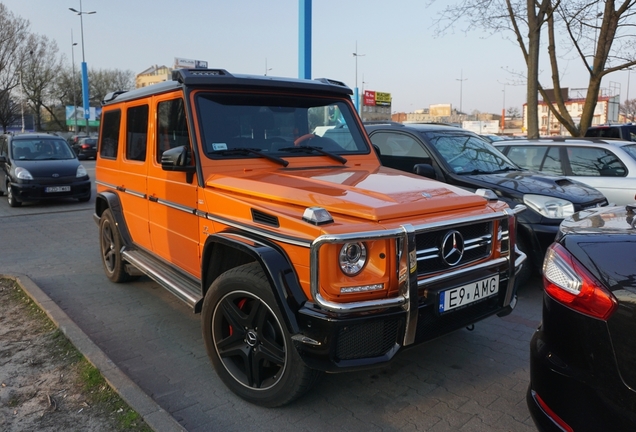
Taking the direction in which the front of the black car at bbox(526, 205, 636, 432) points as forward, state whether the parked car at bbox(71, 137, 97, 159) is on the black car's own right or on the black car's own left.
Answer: on the black car's own left

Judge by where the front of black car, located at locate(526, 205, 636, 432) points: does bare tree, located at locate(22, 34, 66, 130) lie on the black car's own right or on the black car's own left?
on the black car's own left

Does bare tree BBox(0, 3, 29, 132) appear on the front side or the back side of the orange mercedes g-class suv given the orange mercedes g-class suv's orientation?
on the back side

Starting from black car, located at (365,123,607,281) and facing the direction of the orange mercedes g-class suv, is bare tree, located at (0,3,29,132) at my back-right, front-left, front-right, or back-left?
back-right

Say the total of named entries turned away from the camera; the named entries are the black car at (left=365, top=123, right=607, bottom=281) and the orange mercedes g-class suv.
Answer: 0

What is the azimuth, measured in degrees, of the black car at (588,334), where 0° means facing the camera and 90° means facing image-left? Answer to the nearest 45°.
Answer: approximately 225°

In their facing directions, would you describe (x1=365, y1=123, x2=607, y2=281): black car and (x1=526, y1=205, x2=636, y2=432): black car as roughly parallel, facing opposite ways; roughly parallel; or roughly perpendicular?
roughly perpendicular

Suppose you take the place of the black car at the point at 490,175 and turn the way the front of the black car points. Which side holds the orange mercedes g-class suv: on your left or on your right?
on your right

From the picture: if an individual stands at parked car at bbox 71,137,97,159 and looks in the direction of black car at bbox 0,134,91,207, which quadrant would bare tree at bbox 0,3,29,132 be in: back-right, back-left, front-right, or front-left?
back-right

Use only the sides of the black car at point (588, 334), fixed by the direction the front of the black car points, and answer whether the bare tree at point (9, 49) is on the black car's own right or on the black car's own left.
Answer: on the black car's own left

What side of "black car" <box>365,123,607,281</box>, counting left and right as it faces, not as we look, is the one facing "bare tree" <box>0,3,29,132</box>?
back

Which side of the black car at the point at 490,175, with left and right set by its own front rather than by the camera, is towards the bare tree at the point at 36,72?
back

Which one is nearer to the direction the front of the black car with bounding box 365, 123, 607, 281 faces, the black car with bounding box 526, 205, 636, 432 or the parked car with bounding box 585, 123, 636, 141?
the black car

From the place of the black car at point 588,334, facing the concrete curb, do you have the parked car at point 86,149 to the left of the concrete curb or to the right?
right
